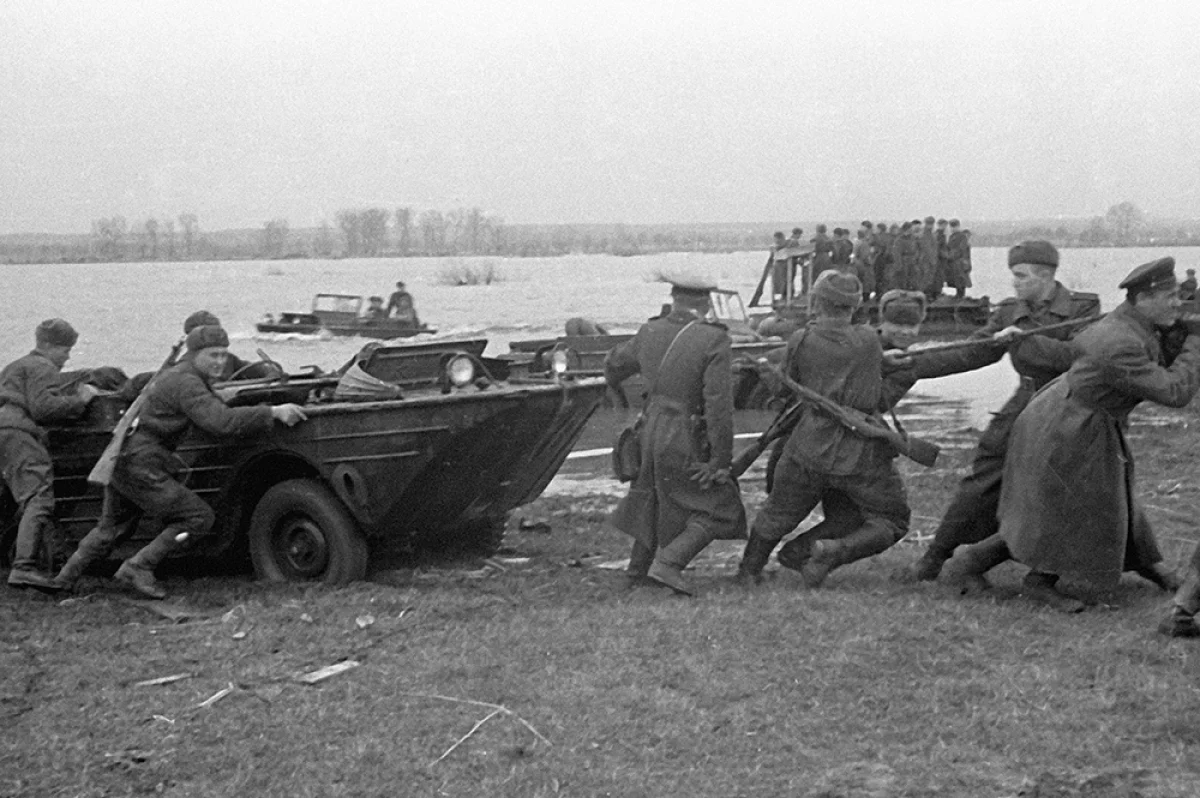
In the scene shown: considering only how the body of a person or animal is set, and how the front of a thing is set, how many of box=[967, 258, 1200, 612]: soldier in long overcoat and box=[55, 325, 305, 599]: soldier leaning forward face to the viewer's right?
2

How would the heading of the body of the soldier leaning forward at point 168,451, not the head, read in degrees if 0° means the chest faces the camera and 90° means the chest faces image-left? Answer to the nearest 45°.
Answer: approximately 270°

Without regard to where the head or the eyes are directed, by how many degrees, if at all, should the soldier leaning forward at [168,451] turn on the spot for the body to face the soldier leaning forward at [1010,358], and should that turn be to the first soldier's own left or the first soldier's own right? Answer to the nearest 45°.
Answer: approximately 45° to the first soldier's own right

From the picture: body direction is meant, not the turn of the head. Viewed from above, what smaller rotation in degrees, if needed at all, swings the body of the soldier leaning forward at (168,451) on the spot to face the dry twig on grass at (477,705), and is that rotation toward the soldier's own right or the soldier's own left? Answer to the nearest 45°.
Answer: approximately 90° to the soldier's own right

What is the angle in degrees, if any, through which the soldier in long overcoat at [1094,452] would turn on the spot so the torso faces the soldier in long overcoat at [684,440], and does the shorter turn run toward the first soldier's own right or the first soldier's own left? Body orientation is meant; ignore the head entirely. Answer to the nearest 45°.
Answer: approximately 180°

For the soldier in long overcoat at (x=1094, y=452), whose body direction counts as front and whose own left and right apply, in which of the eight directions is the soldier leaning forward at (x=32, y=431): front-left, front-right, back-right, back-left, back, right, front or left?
back

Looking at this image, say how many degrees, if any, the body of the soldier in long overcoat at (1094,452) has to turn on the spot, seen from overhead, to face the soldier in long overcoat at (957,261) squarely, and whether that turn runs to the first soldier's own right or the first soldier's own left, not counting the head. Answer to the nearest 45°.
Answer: approximately 90° to the first soldier's own left

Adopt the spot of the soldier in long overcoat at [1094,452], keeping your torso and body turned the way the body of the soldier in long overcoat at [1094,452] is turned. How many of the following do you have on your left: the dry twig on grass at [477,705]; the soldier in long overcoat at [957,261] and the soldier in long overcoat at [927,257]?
2

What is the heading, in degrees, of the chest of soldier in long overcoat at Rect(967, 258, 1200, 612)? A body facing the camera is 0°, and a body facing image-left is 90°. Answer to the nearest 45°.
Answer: approximately 270°

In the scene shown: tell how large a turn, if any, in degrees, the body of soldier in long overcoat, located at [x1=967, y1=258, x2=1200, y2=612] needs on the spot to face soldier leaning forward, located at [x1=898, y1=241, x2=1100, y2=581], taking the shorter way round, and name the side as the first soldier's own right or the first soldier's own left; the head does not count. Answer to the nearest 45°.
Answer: approximately 135° to the first soldier's own left

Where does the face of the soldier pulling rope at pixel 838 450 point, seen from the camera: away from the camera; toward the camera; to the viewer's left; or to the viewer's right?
away from the camera

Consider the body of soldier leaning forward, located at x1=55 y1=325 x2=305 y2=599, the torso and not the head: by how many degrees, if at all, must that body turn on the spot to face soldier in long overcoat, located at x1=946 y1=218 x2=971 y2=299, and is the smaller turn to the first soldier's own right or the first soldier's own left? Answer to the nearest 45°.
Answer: approximately 45° to the first soldier's own left
